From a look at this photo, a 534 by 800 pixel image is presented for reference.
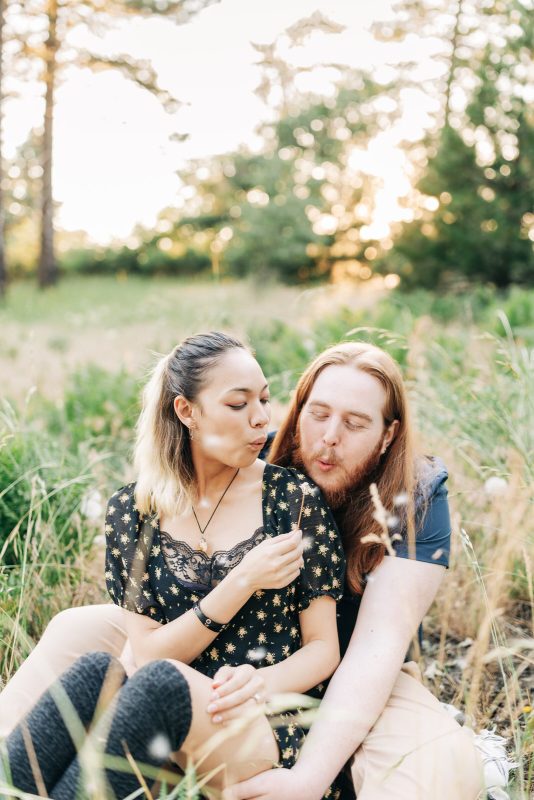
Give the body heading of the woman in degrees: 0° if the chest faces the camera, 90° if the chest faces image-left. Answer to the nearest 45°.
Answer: approximately 0°

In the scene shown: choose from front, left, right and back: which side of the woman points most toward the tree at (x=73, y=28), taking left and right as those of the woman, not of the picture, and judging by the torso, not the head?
back

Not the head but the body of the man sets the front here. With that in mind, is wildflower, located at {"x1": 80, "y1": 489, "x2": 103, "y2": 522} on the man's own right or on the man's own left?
on the man's own right

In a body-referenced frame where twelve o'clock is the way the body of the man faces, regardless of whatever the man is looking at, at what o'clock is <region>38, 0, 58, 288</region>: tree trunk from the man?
The tree trunk is roughly at 4 o'clock from the man.

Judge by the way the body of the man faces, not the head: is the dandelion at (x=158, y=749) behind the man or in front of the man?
in front

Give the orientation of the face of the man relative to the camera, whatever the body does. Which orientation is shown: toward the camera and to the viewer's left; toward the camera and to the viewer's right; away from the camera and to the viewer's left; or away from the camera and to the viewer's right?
toward the camera and to the viewer's left
